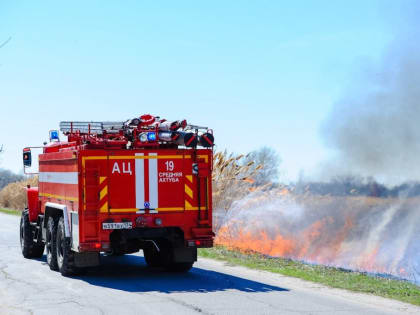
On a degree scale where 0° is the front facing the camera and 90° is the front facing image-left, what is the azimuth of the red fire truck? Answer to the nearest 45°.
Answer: approximately 135°
